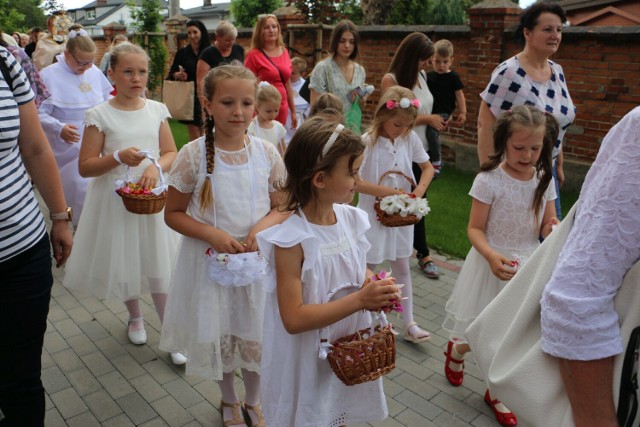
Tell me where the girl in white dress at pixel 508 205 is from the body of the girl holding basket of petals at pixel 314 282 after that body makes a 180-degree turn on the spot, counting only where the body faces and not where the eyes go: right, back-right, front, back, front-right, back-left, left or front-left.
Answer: right

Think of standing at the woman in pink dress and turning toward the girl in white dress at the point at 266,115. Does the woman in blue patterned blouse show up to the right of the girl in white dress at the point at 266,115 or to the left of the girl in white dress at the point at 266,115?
left

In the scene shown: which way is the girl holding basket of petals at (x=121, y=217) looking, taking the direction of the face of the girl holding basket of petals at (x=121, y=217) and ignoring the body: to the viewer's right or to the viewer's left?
to the viewer's right

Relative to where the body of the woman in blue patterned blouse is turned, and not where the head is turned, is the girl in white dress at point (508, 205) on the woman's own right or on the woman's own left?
on the woman's own right

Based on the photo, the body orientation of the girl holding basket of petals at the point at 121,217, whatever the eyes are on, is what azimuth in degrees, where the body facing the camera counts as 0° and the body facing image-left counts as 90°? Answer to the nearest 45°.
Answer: approximately 315°

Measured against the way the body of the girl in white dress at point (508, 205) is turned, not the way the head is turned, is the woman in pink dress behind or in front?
behind

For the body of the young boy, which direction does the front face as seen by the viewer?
toward the camera

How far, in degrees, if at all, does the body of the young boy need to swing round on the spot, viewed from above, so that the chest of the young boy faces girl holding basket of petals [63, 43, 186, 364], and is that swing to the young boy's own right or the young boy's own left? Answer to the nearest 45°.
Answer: approximately 45° to the young boy's own right

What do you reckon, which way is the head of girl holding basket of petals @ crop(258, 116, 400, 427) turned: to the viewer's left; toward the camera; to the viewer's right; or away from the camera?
to the viewer's right

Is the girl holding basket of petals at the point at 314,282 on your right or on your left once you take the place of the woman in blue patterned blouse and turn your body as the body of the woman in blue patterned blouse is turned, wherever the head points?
on your right

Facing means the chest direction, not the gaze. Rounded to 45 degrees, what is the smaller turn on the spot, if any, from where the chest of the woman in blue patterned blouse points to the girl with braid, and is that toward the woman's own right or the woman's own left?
approximately 90° to the woman's own right

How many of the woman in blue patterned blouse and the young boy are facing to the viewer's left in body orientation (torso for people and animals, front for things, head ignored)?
0

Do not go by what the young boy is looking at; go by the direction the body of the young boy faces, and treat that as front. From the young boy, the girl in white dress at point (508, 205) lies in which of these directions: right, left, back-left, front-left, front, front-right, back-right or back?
front

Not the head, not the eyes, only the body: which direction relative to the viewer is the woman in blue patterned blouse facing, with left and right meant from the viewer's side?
facing the viewer and to the right of the viewer
